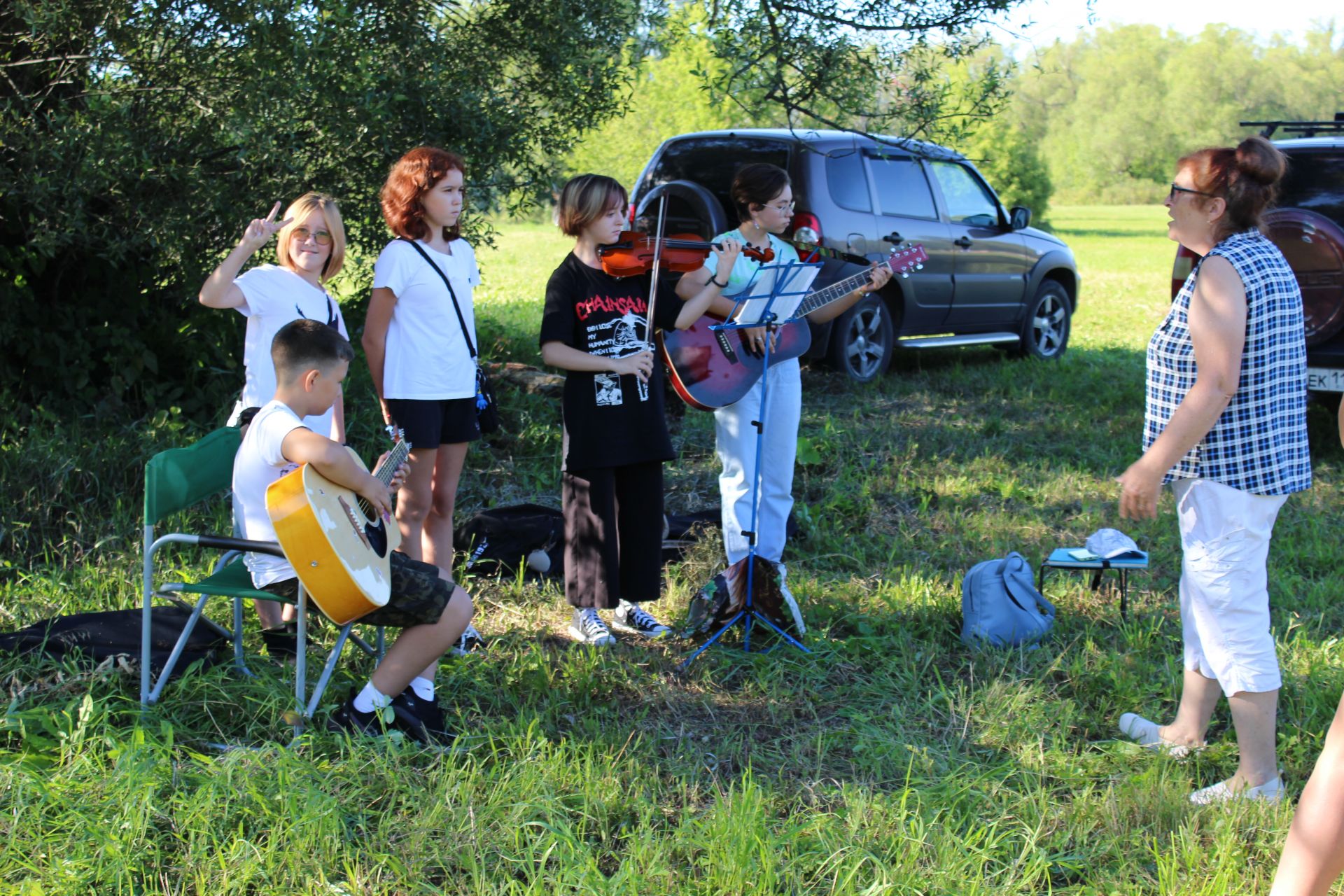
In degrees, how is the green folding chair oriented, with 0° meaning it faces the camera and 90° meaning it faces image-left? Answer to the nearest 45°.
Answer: approximately 315°

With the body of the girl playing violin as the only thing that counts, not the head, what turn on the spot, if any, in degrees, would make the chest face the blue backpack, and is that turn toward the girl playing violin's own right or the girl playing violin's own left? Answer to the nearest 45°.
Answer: approximately 45° to the girl playing violin's own left

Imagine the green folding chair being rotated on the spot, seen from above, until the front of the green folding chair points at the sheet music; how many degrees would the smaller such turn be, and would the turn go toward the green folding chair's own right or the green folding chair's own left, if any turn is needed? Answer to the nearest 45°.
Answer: approximately 45° to the green folding chair's own left

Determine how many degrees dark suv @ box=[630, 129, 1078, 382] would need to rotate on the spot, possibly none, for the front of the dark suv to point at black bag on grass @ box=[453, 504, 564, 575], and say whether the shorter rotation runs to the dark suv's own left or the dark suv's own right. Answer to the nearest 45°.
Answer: approximately 135° to the dark suv's own right

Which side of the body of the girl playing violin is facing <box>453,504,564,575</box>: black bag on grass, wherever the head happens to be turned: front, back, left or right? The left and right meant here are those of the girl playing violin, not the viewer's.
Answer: back

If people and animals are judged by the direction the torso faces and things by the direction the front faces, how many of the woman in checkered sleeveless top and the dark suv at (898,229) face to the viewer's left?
1

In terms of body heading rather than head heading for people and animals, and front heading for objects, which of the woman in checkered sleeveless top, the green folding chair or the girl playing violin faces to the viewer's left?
the woman in checkered sleeveless top

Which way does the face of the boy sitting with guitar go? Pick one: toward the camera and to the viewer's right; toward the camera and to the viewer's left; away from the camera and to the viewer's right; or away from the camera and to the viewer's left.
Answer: away from the camera and to the viewer's right

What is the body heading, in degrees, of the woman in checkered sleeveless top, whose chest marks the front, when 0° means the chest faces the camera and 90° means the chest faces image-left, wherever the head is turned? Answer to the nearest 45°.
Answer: approximately 90°

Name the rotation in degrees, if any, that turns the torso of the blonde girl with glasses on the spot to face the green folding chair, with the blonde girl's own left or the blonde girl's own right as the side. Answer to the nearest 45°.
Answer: approximately 45° to the blonde girl's own right

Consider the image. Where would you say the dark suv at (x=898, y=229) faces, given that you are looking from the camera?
facing away from the viewer and to the right of the viewer

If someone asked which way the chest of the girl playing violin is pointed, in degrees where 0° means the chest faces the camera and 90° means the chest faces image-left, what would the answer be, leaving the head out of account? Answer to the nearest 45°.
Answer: approximately 315°
